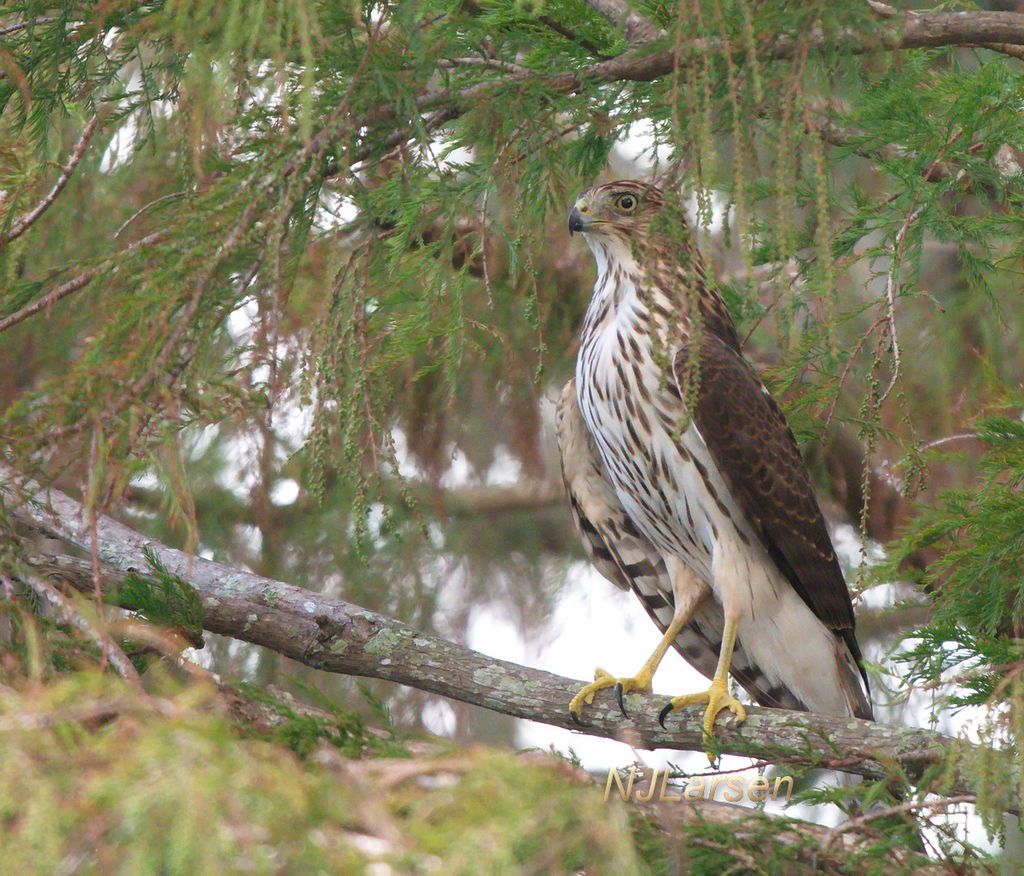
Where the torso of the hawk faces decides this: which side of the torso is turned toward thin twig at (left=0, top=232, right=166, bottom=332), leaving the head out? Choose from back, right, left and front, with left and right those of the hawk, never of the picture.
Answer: front

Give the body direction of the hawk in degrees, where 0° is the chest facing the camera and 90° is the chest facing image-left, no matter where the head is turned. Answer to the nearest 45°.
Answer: approximately 45°
